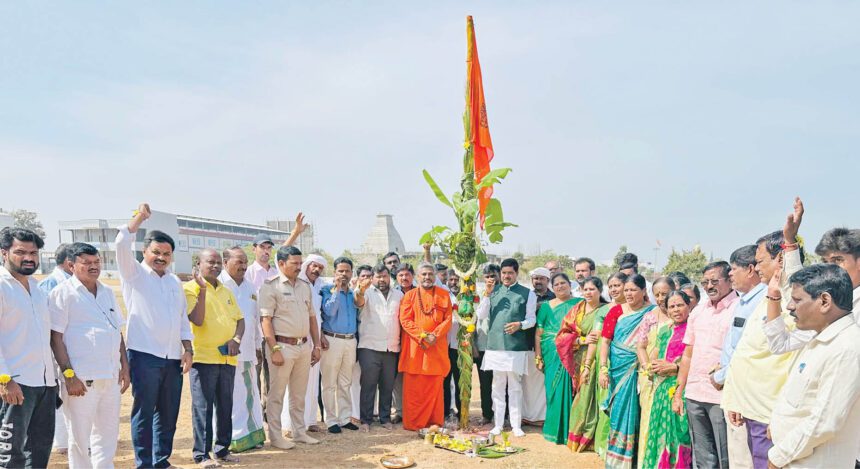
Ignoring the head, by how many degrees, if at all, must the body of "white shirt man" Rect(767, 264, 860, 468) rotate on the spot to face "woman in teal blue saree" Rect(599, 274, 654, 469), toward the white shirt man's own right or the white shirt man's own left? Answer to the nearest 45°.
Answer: approximately 45° to the white shirt man's own right

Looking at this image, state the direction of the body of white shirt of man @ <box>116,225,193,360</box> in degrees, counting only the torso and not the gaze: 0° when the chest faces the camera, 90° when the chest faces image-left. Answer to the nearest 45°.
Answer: approximately 315°

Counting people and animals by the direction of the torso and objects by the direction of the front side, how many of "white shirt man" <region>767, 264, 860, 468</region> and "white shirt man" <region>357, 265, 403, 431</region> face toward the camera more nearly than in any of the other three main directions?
1

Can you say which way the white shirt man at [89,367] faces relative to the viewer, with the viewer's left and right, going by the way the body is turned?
facing the viewer and to the right of the viewer

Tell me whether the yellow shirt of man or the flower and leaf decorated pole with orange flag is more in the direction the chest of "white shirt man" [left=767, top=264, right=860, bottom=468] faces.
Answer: the yellow shirt of man

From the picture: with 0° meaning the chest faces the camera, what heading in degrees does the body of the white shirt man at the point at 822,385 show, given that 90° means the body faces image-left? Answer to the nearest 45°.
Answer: approximately 90°
